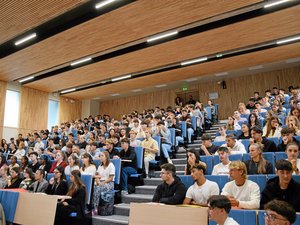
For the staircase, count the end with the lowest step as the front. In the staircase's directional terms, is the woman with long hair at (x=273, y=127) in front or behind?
behind

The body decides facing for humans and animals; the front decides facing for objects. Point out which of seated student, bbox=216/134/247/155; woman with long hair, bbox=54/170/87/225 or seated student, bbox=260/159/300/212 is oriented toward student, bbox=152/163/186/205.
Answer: seated student, bbox=216/134/247/155

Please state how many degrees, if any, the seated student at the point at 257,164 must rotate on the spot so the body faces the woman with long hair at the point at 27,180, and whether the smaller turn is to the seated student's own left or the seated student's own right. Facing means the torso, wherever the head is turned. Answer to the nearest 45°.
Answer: approximately 45° to the seated student's own right

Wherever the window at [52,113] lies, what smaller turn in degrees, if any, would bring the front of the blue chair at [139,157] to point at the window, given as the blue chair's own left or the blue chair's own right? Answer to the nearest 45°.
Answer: approximately 90° to the blue chair's own right

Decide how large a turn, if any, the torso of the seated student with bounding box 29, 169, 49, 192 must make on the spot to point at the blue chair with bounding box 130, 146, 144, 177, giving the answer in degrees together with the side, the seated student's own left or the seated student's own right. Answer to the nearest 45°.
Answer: approximately 135° to the seated student's own left

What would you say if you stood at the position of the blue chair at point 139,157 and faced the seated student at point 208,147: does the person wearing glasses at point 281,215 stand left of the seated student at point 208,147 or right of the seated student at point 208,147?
right
